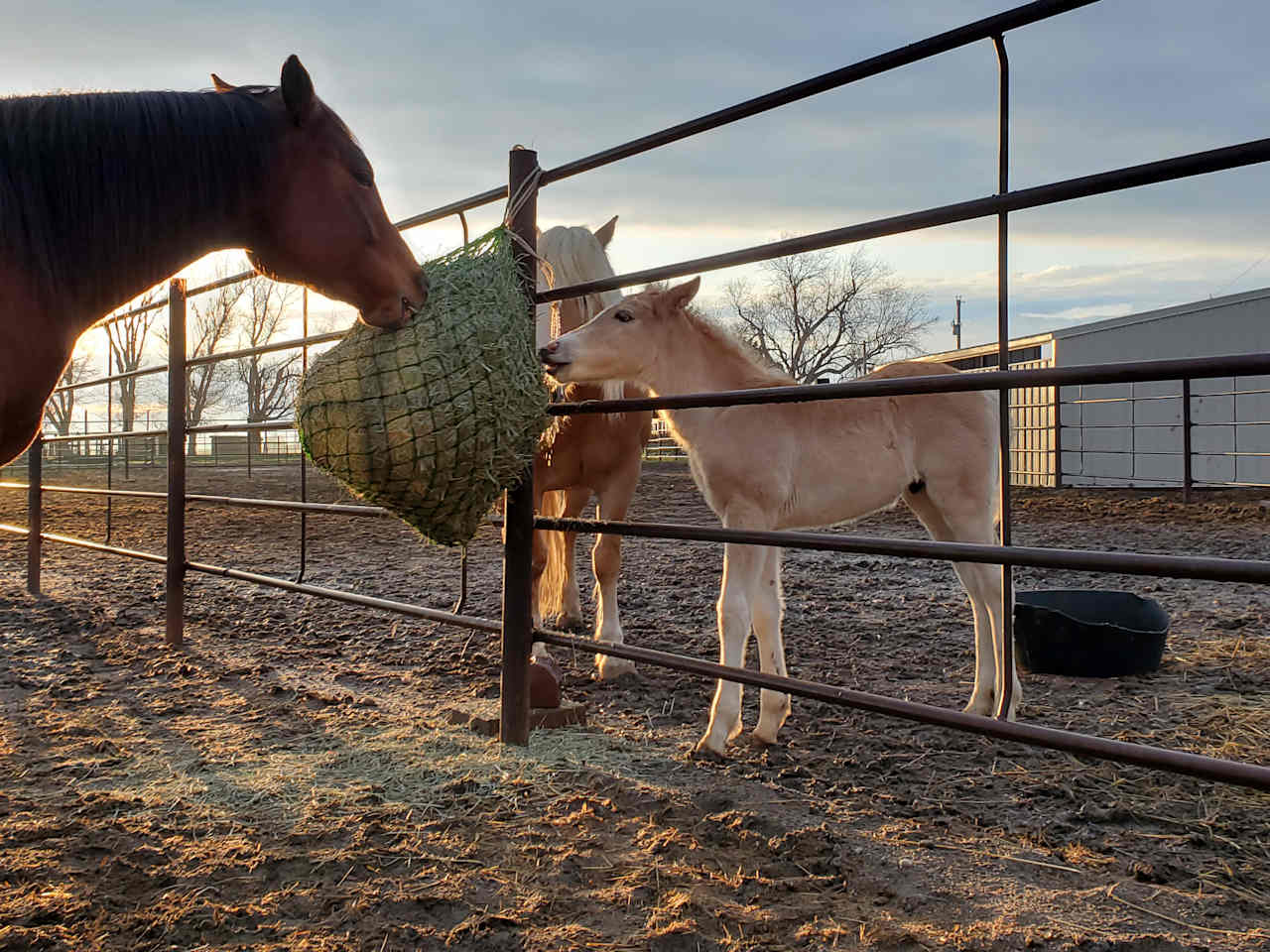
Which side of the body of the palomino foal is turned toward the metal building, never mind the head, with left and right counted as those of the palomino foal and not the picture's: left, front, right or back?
right

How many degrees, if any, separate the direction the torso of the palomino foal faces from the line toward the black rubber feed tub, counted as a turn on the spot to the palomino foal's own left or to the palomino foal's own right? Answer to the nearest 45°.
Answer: approximately 135° to the palomino foal's own right

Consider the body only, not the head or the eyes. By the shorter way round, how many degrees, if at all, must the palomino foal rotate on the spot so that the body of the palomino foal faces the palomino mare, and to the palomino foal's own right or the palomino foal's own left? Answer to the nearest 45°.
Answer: approximately 45° to the palomino foal's own right

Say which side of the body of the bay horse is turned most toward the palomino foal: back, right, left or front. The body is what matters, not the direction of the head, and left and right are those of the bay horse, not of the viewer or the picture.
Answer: front

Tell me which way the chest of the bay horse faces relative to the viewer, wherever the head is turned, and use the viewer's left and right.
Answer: facing to the right of the viewer

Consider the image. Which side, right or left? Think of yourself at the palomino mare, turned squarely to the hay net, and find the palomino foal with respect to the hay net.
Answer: left

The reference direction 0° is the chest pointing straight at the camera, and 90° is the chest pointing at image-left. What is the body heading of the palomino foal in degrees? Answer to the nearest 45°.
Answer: approximately 90°

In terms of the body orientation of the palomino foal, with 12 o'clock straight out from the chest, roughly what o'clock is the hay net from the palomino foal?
The hay net is roughly at 12 o'clock from the palomino foal.

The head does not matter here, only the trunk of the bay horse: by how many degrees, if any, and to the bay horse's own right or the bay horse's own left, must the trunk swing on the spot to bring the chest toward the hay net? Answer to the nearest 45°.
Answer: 0° — it already faces it

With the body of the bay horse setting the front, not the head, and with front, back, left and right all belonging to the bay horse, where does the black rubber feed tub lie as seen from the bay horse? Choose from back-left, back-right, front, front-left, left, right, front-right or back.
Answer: front

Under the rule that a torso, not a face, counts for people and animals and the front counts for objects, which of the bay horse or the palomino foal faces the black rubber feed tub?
the bay horse
